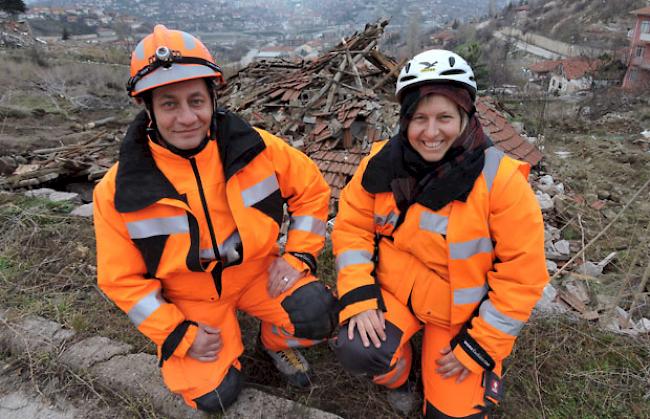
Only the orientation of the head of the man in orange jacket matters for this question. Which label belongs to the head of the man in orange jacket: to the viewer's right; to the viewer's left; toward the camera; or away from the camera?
toward the camera

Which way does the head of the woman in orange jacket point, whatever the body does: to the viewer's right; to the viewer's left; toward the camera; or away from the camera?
toward the camera

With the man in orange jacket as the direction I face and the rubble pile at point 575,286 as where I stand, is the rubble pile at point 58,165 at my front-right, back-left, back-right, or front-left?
front-right

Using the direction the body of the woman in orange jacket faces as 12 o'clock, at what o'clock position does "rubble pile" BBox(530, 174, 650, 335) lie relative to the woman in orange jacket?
The rubble pile is roughly at 7 o'clock from the woman in orange jacket.

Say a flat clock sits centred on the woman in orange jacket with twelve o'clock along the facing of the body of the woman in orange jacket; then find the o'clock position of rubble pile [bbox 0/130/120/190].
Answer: The rubble pile is roughly at 4 o'clock from the woman in orange jacket.

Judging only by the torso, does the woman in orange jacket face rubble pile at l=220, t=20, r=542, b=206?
no

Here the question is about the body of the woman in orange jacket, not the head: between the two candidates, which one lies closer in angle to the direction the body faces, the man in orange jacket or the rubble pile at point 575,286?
the man in orange jacket

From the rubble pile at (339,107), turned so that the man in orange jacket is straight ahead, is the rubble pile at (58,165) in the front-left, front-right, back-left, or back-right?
front-right

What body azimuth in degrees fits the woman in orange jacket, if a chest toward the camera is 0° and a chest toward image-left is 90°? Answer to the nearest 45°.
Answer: approximately 0°

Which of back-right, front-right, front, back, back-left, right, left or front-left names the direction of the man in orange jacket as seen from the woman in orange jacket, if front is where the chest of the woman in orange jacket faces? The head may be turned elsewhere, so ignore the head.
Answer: right
